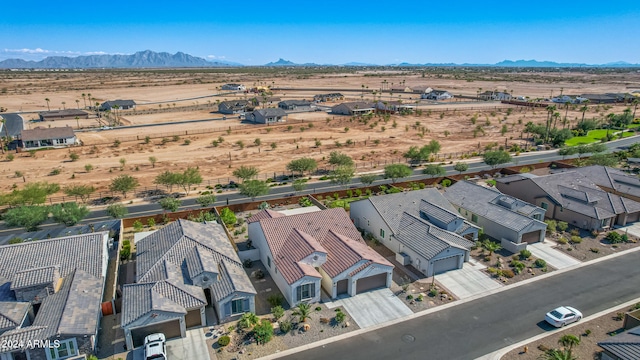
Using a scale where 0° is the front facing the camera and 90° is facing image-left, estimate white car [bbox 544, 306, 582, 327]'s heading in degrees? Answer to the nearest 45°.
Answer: approximately 225°

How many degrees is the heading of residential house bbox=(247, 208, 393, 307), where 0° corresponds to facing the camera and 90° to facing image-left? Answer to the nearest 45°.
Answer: approximately 315°

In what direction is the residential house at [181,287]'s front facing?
toward the camera

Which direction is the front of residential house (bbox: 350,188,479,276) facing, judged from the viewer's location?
facing the viewer and to the right of the viewer

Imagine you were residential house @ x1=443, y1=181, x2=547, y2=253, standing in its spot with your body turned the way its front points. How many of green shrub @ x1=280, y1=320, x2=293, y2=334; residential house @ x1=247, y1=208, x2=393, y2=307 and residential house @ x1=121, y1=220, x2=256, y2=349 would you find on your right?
3

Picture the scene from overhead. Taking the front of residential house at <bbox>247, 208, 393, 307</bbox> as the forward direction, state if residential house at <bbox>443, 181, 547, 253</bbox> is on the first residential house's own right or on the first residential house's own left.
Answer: on the first residential house's own left

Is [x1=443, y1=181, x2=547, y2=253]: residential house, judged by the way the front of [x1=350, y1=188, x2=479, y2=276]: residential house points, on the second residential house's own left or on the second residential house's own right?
on the second residential house's own left

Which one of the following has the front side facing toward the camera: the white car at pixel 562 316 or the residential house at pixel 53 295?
the residential house

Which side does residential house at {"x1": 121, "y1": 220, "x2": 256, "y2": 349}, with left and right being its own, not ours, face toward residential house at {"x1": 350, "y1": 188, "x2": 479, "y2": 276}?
left

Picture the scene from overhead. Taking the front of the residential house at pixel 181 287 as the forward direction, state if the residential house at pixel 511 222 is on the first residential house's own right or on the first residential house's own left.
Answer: on the first residential house's own left
